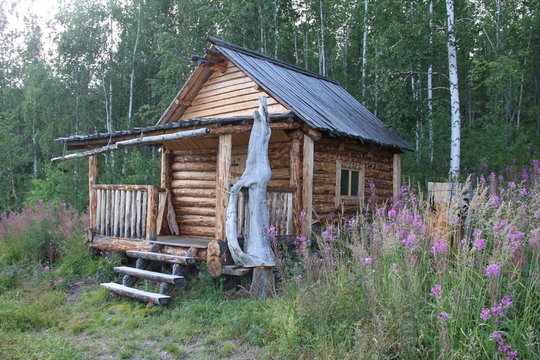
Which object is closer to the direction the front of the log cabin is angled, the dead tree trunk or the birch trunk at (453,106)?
the dead tree trunk

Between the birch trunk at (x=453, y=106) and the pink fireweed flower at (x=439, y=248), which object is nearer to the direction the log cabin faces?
the pink fireweed flower

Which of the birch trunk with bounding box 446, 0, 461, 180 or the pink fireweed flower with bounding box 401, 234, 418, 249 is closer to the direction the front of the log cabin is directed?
the pink fireweed flower

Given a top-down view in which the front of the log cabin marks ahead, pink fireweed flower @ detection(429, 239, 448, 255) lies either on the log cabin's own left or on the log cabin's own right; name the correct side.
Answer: on the log cabin's own left

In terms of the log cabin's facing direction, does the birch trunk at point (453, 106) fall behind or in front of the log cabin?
behind

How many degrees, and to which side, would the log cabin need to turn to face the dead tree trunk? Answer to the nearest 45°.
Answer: approximately 45° to its left

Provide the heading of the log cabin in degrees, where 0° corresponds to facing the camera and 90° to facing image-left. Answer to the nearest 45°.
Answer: approximately 45°

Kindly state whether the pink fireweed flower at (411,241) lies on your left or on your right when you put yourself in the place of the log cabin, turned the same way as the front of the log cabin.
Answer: on your left
